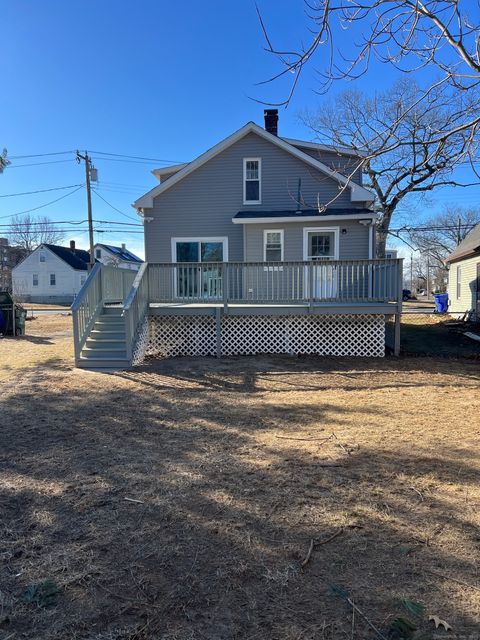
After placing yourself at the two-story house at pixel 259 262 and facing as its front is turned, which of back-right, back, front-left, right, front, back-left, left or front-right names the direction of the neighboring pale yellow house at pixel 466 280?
front-right

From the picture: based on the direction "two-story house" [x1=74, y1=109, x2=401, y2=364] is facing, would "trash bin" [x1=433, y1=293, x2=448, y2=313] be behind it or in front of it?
in front

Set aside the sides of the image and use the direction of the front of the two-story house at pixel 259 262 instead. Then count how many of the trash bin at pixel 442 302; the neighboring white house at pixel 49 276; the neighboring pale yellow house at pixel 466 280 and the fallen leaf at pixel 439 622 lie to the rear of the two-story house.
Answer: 1

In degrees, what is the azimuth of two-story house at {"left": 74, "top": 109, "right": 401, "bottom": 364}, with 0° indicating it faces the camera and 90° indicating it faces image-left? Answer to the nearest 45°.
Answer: approximately 180°

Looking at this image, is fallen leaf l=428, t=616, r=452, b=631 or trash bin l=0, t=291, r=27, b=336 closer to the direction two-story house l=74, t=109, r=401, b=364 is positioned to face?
the trash bin

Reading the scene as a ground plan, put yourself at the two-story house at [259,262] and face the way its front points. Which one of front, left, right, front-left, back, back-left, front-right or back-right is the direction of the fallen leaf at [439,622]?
back

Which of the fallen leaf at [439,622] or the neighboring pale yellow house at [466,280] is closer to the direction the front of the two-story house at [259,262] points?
the neighboring pale yellow house
